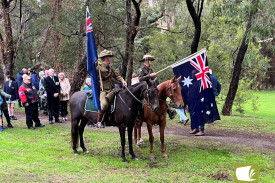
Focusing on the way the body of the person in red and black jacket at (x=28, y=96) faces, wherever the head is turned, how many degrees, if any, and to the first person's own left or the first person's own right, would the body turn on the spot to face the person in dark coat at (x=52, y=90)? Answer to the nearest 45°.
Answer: approximately 90° to the first person's own left

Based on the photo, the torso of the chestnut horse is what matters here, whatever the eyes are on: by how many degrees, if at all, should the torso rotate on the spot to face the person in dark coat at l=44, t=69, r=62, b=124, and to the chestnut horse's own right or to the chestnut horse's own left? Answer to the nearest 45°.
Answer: approximately 180°

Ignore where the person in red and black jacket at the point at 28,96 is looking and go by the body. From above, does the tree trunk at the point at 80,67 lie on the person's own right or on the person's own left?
on the person's own left

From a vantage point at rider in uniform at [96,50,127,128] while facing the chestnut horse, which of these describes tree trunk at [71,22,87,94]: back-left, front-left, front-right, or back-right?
back-left

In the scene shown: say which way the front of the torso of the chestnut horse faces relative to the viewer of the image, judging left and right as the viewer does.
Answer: facing the viewer and to the right of the viewer

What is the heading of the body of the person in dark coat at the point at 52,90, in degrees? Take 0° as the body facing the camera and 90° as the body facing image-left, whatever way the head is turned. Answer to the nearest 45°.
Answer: approximately 315°

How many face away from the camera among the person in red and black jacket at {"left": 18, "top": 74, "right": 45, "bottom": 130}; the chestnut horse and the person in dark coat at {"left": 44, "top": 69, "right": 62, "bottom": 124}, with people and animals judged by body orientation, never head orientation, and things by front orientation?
0

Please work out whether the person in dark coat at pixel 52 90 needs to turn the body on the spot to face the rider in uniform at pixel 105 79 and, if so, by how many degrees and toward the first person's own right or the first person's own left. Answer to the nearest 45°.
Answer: approximately 45° to the first person's own right
